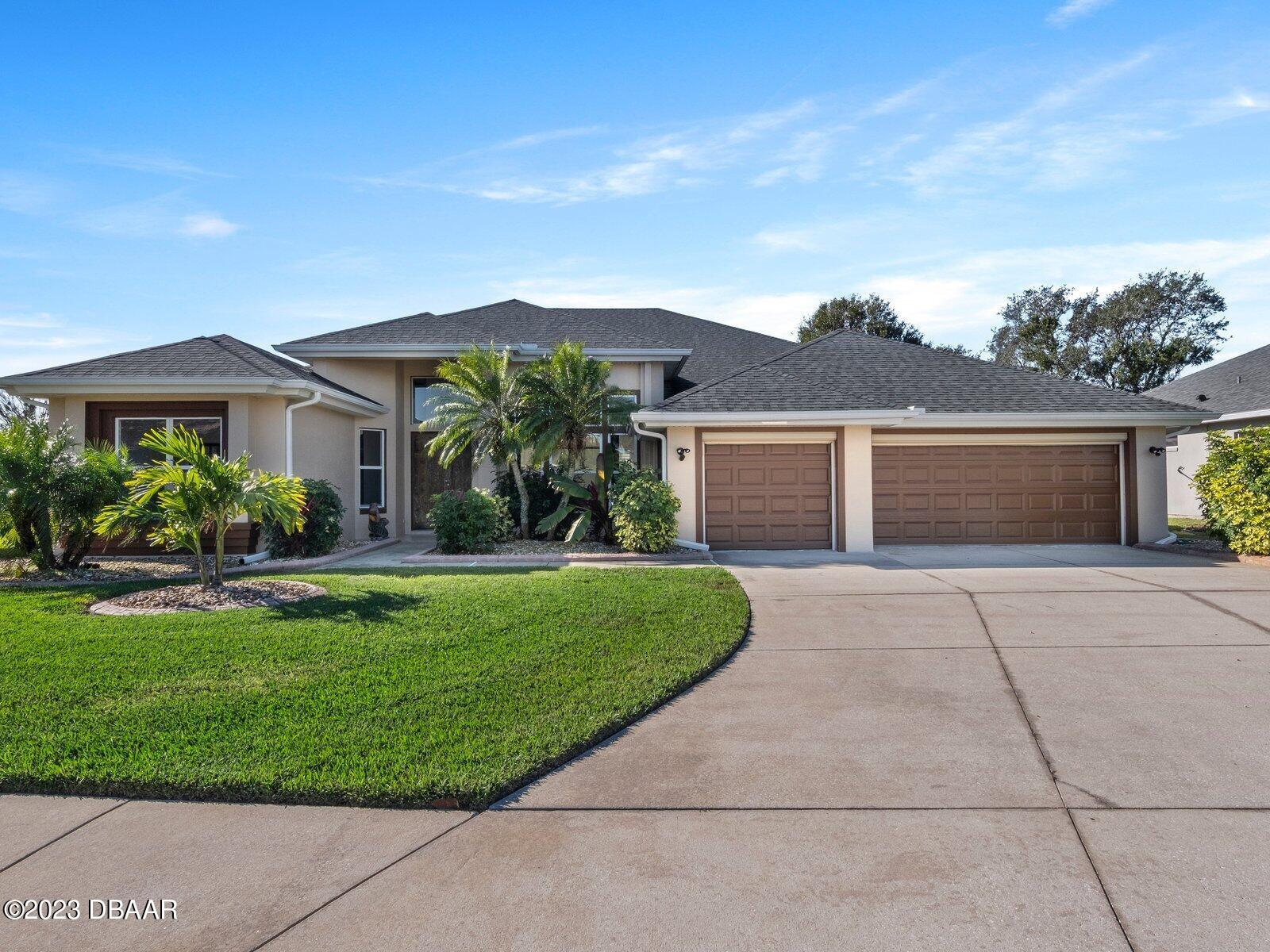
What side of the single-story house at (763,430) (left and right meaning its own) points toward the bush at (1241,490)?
left

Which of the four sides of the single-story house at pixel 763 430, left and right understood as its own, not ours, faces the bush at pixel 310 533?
right

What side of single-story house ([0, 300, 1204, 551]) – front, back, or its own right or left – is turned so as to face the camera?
front

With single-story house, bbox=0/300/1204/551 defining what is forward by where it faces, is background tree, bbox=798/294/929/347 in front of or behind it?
behind

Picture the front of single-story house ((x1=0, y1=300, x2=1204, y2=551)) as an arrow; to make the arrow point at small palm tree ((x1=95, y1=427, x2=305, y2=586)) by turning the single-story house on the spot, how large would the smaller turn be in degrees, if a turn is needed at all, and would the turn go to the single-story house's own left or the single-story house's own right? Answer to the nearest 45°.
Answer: approximately 45° to the single-story house's own right

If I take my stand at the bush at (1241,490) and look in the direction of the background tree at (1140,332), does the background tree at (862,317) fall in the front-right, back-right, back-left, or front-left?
front-left

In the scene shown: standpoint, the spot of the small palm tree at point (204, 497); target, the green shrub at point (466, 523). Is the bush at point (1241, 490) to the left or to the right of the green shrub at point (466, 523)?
right

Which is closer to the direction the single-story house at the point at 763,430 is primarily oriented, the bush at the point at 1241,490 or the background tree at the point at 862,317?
the bush

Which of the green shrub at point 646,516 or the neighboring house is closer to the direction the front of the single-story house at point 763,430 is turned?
the green shrub

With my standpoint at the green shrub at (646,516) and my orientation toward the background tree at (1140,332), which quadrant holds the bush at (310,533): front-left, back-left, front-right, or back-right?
back-left

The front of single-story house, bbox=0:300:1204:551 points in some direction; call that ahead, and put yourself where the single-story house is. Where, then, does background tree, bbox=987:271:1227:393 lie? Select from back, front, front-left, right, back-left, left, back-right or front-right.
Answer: back-left
